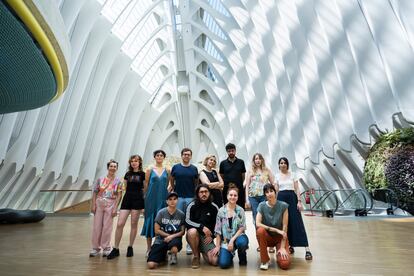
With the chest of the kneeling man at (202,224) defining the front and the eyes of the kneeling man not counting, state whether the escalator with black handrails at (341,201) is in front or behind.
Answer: behind

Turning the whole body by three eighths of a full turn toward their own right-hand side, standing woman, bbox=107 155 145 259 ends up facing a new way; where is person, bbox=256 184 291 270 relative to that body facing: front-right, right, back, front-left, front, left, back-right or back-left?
back

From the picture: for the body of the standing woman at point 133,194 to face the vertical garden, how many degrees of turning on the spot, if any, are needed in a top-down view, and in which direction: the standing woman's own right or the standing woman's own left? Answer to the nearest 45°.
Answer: approximately 90° to the standing woman's own left

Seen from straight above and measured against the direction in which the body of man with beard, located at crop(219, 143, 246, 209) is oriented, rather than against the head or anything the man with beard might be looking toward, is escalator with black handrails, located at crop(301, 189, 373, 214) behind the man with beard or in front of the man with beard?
behind

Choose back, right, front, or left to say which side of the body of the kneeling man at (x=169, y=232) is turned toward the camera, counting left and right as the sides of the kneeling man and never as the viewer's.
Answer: front

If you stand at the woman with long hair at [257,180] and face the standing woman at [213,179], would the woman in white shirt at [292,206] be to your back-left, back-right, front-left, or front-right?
back-left

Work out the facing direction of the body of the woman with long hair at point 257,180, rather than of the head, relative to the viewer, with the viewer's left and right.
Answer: facing the viewer

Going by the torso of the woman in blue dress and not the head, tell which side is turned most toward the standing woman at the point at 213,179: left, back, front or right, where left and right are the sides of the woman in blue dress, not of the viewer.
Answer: left

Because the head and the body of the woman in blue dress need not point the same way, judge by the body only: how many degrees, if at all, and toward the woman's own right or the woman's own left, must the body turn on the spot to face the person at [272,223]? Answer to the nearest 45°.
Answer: approximately 45° to the woman's own left

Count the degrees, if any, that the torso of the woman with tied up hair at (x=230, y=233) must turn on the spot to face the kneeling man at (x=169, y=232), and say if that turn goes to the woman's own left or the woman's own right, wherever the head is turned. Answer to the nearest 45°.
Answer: approximately 90° to the woman's own right

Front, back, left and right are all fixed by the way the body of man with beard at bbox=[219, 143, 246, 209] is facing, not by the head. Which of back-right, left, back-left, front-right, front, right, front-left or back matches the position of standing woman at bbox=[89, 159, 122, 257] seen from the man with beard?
right

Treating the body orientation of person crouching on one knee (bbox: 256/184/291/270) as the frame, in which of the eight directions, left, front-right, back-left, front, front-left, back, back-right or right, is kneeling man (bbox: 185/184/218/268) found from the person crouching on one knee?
right

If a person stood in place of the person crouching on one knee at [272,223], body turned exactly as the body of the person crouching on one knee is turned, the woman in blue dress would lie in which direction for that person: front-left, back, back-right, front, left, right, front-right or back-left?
right
